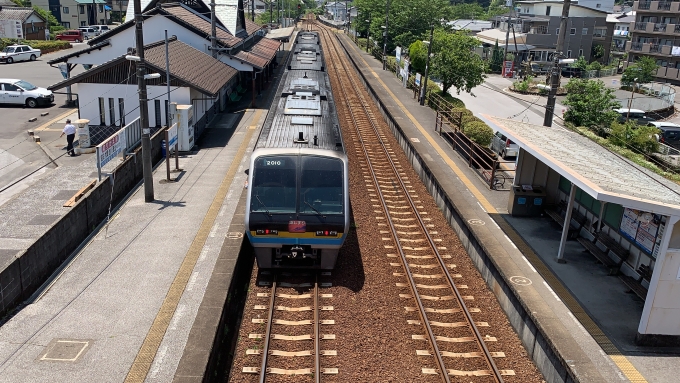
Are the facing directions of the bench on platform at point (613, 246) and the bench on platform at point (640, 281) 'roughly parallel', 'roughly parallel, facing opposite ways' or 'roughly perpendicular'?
roughly parallel

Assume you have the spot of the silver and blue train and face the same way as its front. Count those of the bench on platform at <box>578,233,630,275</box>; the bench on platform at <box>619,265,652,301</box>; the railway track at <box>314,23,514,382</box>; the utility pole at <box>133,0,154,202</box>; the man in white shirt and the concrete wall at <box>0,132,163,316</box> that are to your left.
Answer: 3

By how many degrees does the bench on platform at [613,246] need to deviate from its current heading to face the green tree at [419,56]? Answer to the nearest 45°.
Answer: approximately 90° to its right

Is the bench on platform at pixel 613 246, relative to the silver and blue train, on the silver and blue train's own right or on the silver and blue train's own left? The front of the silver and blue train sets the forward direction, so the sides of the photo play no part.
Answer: on the silver and blue train's own left

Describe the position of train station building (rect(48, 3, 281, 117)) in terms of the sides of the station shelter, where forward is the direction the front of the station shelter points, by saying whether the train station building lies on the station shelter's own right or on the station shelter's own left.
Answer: on the station shelter's own right

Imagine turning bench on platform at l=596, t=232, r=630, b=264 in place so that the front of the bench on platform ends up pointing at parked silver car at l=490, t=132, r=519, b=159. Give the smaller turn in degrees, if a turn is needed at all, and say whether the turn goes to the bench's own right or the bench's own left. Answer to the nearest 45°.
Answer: approximately 90° to the bench's own right

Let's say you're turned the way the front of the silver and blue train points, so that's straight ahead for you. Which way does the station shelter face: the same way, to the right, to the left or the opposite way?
to the right

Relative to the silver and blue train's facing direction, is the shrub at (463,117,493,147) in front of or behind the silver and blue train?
behind

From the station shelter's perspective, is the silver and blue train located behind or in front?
in front

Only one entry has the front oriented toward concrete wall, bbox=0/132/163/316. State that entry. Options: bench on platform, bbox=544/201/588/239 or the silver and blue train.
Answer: the bench on platform

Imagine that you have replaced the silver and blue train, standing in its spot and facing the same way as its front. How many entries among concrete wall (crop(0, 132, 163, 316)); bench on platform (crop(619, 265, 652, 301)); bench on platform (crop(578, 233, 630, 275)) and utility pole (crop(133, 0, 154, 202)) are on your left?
2

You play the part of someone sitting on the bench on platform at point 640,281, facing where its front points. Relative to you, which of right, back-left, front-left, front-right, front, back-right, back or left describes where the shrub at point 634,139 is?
back-right

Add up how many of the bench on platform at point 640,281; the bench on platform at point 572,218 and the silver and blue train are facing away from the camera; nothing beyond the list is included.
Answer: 0

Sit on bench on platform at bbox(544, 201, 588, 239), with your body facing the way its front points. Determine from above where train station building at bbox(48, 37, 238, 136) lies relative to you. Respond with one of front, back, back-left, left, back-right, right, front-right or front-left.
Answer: front-right

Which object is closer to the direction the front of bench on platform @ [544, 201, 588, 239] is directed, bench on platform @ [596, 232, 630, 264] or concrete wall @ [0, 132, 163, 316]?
the concrete wall

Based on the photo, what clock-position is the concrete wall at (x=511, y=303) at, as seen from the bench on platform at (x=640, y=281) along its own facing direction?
The concrete wall is roughly at 12 o'clock from the bench on platform.

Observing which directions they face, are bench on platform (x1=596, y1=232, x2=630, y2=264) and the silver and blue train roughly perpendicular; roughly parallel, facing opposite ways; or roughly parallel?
roughly perpendicular

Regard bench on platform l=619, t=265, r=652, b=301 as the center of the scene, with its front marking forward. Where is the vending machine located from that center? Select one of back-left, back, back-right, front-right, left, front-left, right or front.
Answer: front-right

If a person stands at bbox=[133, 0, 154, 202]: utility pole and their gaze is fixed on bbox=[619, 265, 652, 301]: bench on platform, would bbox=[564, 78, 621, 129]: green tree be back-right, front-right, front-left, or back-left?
front-left

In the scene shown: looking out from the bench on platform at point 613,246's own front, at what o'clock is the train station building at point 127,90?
The train station building is roughly at 2 o'clock from the bench on platform.

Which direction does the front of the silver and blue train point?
toward the camera
